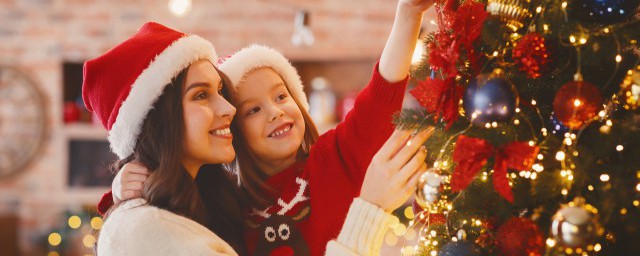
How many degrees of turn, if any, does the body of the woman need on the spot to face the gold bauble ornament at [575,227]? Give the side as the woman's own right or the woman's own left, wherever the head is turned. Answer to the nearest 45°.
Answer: approximately 45° to the woman's own right

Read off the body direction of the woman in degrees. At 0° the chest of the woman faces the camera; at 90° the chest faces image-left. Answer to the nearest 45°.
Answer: approximately 270°

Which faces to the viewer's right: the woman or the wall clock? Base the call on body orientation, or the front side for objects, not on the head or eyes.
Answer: the woman

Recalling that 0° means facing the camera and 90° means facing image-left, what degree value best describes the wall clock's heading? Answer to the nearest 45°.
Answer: approximately 0°

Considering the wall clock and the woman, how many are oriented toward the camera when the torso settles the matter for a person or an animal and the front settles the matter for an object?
1

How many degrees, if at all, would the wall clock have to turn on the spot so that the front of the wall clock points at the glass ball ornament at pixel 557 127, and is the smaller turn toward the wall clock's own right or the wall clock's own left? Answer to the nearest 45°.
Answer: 0° — it already faces it

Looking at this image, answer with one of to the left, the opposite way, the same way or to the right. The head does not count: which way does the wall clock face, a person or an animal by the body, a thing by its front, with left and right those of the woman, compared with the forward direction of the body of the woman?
to the right

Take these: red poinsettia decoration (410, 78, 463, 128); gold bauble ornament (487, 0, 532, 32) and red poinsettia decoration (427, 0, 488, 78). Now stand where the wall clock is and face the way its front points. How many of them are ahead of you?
3

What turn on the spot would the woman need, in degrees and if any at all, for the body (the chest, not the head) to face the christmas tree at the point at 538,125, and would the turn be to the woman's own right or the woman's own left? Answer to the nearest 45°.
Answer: approximately 45° to the woman's own right
